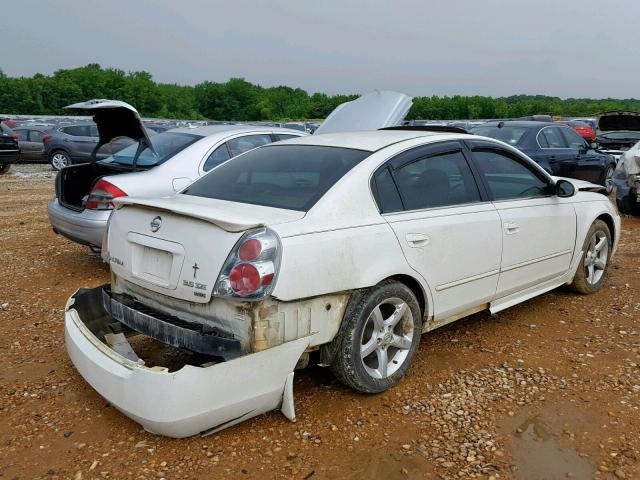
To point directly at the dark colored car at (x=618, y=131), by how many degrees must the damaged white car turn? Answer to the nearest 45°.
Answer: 0° — it already faces it

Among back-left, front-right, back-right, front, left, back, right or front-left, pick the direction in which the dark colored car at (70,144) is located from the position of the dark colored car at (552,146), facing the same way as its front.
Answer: back-left

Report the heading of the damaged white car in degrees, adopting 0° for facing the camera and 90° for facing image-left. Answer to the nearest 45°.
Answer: approximately 225°

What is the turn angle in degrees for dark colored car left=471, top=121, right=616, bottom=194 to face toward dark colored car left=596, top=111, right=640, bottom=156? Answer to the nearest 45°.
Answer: approximately 45° to its left

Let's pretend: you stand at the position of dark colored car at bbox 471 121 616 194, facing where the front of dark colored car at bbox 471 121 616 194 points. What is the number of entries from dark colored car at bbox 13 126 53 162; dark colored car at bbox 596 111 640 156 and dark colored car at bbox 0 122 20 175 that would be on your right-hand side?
0

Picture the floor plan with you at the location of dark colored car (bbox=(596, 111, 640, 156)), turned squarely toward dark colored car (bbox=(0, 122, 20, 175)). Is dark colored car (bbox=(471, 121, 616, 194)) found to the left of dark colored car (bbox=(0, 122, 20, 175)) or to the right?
left

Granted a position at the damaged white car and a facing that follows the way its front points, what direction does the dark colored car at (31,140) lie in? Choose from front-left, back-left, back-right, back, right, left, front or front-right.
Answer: left

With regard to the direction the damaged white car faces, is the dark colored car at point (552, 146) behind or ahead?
ahead

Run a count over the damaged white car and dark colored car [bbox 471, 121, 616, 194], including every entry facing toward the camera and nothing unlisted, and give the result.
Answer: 0

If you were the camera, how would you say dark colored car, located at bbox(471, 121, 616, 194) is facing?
facing away from the viewer and to the right of the viewer

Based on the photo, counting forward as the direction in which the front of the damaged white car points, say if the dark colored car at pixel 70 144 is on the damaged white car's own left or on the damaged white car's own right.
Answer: on the damaged white car's own left

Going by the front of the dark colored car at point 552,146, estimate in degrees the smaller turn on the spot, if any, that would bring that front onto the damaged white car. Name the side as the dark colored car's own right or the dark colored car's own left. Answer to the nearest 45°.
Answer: approximately 135° to the dark colored car's own right

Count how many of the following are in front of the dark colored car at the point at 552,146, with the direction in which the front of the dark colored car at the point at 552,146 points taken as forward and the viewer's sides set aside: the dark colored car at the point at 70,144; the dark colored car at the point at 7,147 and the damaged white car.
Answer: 0
